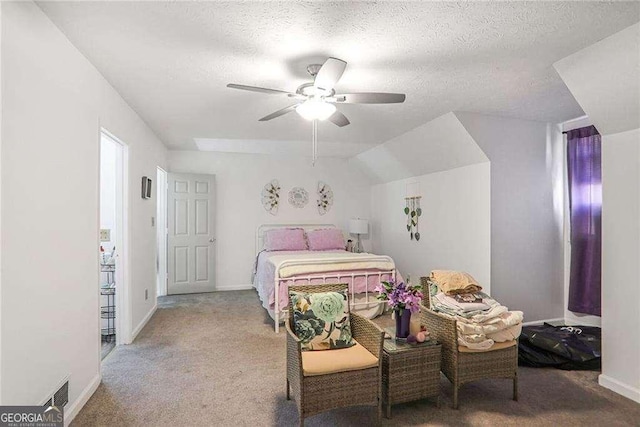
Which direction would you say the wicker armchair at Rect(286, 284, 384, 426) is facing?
toward the camera

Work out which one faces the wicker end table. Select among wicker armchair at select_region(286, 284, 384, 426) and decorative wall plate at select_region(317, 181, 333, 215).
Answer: the decorative wall plate

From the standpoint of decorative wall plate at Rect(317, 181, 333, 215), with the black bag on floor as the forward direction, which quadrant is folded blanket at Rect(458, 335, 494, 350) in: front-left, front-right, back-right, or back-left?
front-right

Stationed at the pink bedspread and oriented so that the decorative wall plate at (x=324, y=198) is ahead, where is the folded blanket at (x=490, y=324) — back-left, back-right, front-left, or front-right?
back-right

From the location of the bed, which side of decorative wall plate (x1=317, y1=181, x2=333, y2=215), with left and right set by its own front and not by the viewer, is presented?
front

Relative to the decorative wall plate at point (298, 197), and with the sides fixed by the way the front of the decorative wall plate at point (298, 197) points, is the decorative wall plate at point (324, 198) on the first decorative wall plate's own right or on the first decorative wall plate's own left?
on the first decorative wall plate's own left

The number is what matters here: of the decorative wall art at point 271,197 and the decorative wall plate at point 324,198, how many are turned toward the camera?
2

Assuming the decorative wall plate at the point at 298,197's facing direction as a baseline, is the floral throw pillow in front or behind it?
in front

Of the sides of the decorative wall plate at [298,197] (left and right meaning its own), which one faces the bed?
front

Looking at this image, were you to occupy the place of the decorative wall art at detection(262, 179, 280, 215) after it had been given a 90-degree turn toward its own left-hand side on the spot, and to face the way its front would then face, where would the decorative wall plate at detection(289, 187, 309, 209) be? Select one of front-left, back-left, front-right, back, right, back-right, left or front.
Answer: front

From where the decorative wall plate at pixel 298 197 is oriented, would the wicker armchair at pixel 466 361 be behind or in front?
in front

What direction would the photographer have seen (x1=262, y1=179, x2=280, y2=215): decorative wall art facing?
facing the viewer
